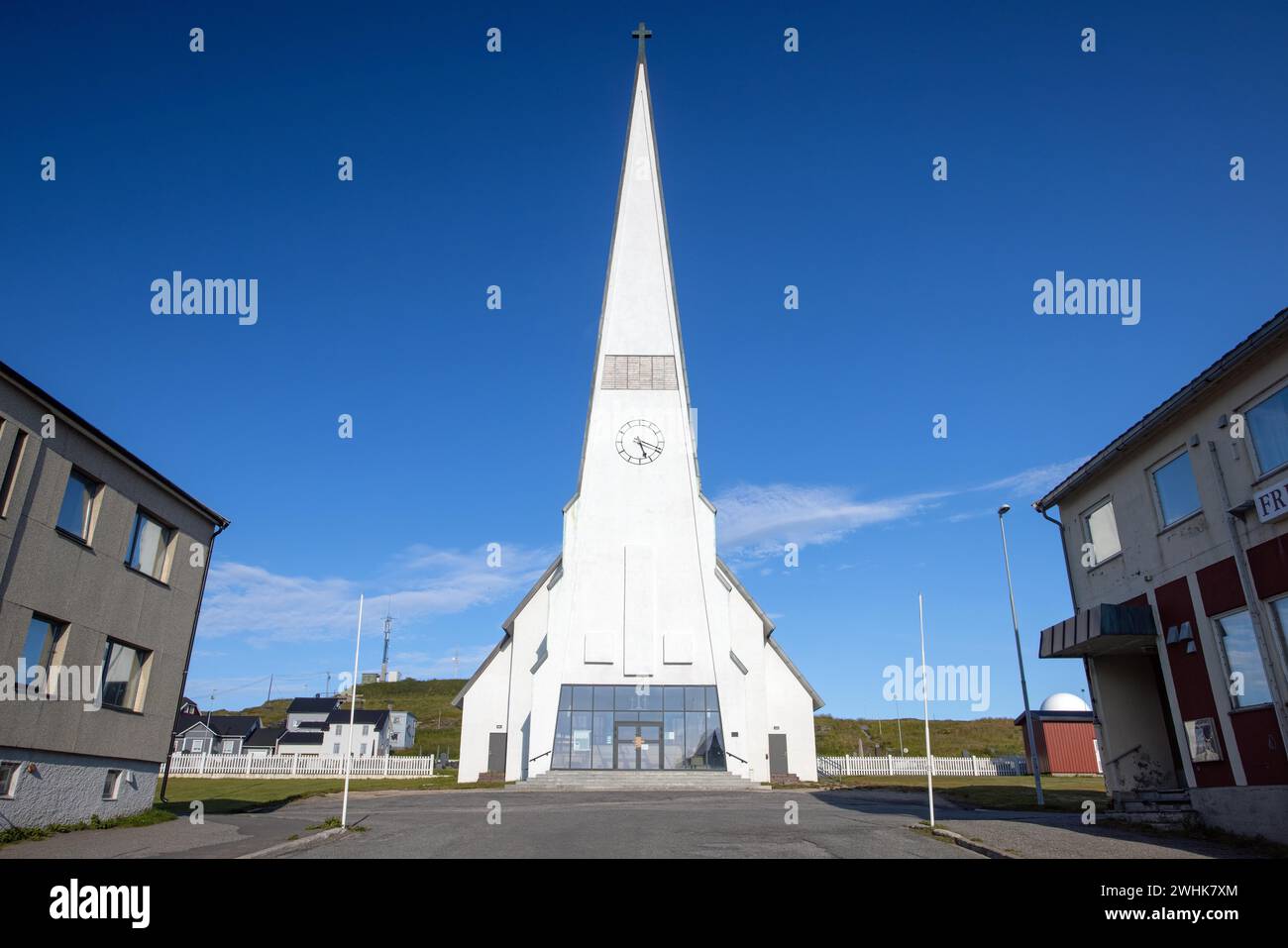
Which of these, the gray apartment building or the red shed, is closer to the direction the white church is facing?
the gray apartment building

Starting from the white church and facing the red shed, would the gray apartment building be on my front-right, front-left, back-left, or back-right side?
back-right

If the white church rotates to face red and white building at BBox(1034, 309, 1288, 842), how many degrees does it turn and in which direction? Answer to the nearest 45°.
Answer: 0° — it already faces it

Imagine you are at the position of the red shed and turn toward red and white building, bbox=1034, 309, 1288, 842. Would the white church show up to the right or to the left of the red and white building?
right

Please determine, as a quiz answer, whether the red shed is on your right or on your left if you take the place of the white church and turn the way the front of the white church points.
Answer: on your left

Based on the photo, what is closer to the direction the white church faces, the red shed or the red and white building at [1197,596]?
the red and white building

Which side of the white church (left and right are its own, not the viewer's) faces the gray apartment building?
front

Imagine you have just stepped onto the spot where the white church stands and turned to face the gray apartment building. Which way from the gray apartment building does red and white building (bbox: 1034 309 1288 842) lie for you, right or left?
left

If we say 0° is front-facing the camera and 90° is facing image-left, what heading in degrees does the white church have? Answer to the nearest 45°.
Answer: approximately 0°

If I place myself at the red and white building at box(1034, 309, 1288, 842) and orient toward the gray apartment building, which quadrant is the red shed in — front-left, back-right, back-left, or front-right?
back-right
